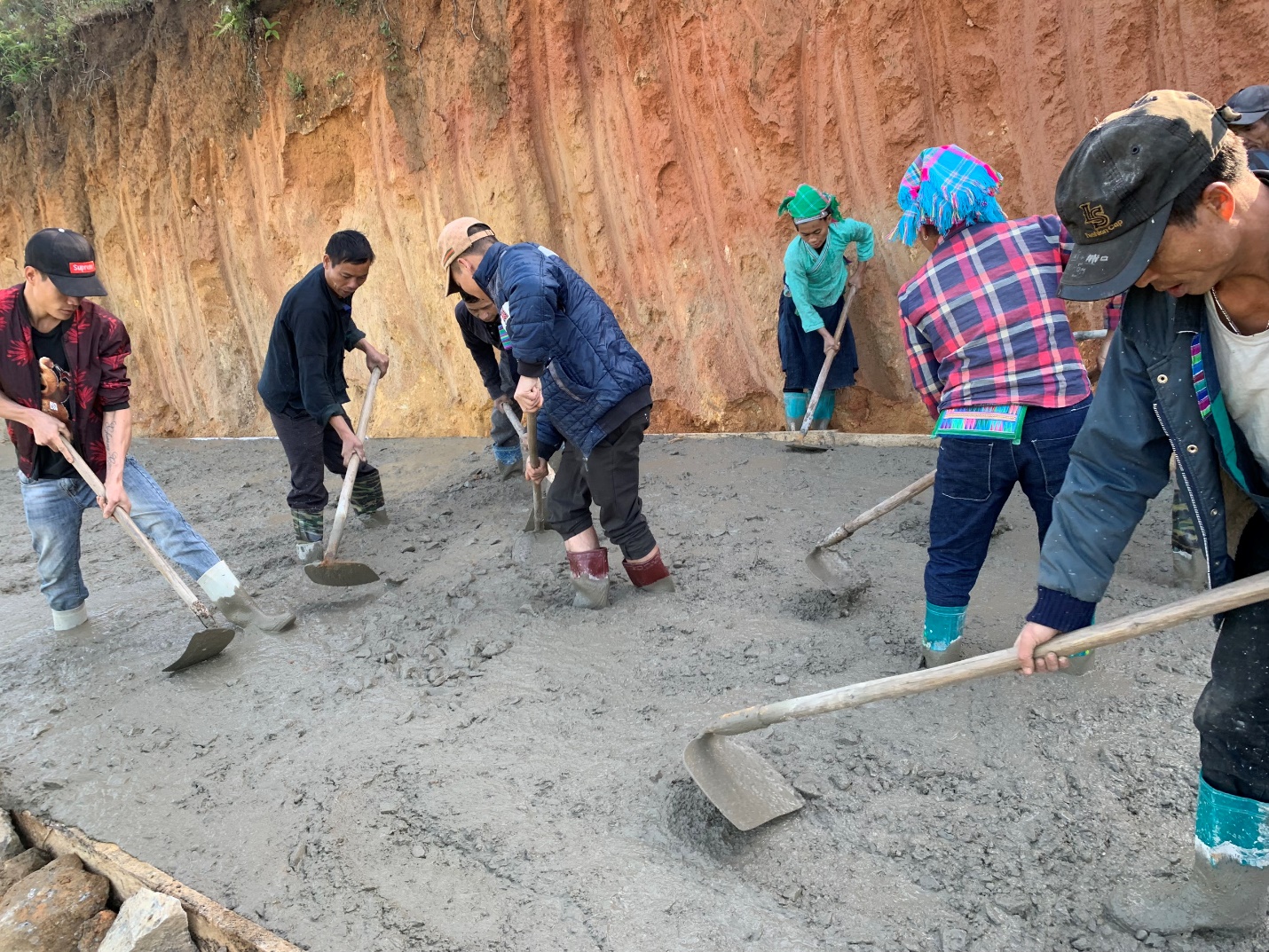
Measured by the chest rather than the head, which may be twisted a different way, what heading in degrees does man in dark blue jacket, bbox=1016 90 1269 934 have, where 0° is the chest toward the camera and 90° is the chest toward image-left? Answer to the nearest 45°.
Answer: approximately 45°

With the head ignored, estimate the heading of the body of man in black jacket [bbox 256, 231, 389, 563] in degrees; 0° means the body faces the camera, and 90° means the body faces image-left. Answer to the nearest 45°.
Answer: approximately 315°

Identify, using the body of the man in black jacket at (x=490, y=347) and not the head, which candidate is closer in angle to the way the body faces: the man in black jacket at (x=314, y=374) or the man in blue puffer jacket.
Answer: the man in blue puffer jacket

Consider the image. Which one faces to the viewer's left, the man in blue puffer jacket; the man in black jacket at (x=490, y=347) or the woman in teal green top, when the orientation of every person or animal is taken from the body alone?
the man in blue puffer jacket

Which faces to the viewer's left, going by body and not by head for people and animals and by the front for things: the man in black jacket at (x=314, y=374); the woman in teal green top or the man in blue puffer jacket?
the man in blue puffer jacket

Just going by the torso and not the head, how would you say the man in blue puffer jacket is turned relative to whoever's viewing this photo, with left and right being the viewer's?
facing to the left of the viewer

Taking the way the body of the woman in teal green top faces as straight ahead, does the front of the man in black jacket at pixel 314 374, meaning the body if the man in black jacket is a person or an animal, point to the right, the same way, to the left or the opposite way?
to the left

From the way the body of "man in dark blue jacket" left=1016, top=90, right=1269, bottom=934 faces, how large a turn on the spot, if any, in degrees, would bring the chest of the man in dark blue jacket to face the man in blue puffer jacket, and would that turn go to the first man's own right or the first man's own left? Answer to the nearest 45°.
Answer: approximately 90° to the first man's own right

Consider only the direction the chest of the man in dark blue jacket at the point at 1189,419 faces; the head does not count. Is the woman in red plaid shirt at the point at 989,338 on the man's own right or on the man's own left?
on the man's own right

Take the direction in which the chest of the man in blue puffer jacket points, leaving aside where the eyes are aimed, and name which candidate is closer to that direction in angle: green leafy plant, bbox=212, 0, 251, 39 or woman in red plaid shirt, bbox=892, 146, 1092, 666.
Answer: the green leafy plant

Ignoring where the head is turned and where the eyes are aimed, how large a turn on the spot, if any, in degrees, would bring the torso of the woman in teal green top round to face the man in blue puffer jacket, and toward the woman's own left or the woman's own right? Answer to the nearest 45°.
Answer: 0° — they already face them
